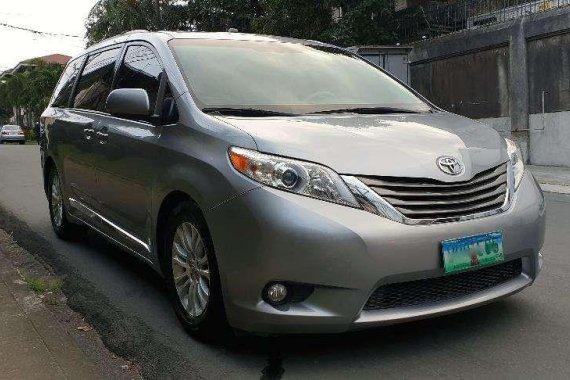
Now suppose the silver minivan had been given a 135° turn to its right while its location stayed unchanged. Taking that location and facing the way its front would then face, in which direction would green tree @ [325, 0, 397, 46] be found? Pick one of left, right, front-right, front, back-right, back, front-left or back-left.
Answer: right

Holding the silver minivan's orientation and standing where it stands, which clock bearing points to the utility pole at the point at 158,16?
The utility pole is roughly at 7 o'clock from the silver minivan.

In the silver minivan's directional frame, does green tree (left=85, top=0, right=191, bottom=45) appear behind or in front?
behind

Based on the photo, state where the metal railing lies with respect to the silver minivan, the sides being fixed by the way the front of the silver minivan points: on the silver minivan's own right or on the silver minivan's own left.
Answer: on the silver minivan's own left

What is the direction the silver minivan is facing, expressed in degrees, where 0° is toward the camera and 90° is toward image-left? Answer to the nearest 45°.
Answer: approximately 315°

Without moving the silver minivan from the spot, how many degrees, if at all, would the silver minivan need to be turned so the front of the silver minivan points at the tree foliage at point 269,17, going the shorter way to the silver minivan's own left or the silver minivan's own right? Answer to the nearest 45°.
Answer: approximately 135° to the silver minivan's own left
